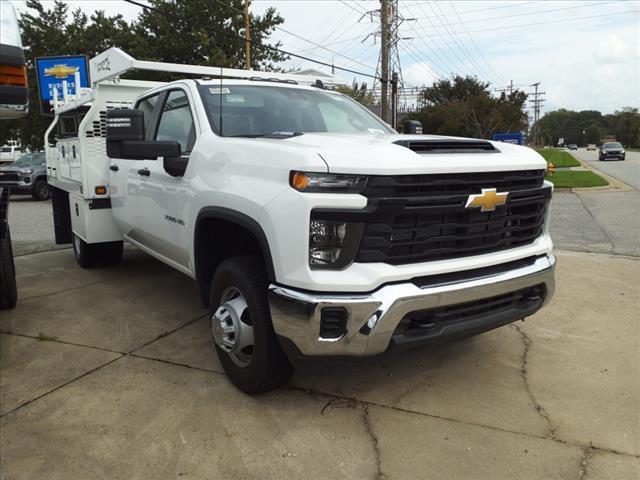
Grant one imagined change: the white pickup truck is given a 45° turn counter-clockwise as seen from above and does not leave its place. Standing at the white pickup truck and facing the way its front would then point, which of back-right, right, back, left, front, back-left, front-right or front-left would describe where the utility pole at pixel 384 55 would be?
left

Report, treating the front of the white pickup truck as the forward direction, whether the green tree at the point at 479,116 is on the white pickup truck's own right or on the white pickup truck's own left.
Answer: on the white pickup truck's own left

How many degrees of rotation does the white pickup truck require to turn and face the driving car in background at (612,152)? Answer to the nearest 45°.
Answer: approximately 90° to its left

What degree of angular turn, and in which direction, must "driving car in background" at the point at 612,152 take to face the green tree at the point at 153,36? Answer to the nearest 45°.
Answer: approximately 45° to its right

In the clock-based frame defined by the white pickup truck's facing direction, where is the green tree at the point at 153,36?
The green tree is roughly at 7 o'clock from the white pickup truck.

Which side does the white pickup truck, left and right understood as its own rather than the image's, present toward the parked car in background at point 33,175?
back

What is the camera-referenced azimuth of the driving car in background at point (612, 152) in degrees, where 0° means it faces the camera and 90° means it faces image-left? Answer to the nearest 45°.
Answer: approximately 0°

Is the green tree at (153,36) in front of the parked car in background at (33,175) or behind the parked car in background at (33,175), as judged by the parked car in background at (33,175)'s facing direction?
behind

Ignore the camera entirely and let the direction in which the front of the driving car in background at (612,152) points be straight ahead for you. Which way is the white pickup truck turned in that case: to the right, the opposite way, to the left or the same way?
to the left

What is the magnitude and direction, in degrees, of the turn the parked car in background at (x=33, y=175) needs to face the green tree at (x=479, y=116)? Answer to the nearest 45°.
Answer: approximately 135° to its left

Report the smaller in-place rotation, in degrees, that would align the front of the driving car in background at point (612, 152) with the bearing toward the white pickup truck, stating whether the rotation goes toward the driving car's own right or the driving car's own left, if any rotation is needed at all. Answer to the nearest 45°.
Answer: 0° — it already faces it

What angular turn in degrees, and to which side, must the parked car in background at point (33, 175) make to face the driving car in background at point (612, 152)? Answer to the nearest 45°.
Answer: approximately 135° to its left
